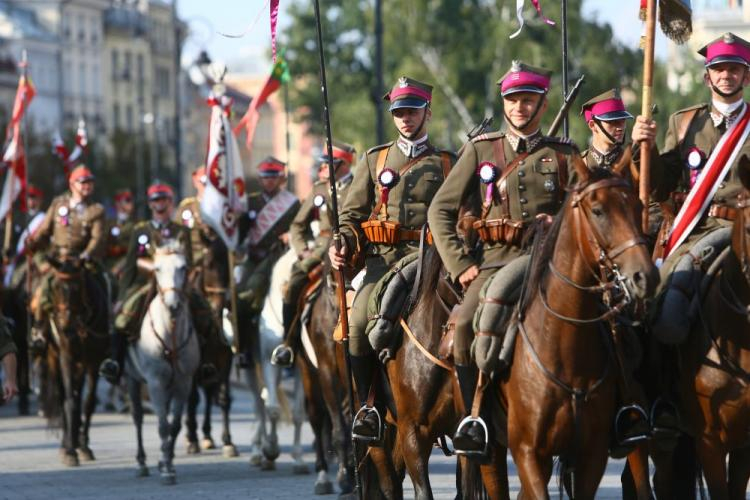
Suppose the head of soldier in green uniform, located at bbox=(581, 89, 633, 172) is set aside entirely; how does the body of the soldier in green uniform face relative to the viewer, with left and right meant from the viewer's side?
facing the viewer and to the right of the viewer

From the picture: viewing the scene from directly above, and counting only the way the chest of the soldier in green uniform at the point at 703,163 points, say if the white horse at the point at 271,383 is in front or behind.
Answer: behind

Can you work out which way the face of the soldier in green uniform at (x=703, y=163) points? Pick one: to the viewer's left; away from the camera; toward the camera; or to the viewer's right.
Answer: toward the camera

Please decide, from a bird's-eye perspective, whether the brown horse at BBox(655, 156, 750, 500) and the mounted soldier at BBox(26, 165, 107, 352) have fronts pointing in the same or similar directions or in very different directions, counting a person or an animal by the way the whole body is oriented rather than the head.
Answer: same or similar directions

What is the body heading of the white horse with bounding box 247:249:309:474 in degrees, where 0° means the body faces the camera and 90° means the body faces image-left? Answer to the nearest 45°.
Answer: approximately 315°

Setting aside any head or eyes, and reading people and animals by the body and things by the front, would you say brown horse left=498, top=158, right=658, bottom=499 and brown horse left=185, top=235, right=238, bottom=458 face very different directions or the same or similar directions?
same or similar directions

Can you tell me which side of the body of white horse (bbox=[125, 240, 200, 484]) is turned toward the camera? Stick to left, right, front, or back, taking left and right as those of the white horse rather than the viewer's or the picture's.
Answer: front

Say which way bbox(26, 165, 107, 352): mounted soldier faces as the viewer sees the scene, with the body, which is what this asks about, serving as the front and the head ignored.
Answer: toward the camera

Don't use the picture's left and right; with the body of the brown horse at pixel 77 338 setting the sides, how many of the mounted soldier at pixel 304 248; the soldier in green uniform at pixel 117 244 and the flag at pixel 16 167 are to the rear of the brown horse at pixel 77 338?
2

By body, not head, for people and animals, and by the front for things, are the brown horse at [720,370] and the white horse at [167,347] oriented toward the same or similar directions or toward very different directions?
same or similar directions

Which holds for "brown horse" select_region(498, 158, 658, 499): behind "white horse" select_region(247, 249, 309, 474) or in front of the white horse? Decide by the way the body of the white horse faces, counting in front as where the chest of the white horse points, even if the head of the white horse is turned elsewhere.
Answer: in front

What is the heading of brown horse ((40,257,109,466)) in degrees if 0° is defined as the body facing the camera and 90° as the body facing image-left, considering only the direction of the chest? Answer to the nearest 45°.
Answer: approximately 0°
